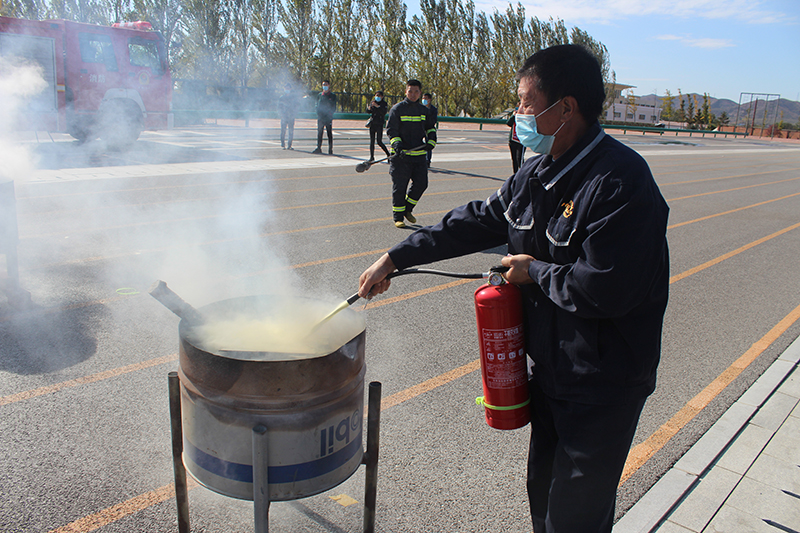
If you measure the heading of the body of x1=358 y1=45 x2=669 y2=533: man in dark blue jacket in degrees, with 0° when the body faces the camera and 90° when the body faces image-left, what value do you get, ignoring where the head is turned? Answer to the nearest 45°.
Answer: approximately 45°

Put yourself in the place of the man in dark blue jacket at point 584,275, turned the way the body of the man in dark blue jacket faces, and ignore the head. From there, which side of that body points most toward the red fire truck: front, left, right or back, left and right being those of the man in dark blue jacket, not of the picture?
right

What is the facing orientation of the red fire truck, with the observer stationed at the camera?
facing to the right of the viewer

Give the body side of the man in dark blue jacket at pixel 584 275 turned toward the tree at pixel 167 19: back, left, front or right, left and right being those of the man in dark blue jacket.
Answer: right

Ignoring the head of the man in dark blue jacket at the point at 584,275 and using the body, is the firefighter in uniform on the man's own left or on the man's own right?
on the man's own right

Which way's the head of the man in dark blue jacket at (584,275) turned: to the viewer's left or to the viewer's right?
to the viewer's left

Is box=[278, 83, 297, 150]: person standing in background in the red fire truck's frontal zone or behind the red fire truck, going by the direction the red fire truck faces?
frontal zone
